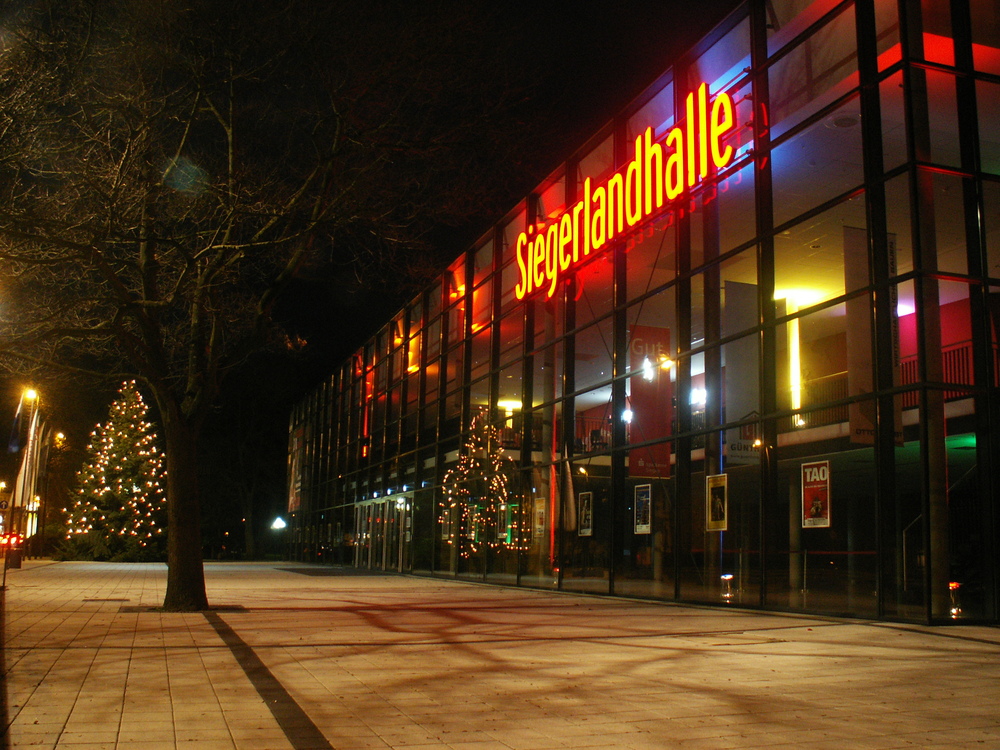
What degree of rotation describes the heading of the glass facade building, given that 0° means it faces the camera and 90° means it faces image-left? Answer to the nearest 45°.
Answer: approximately 45°

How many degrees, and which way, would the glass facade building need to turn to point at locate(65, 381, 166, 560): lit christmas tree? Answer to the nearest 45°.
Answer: approximately 90° to its right
